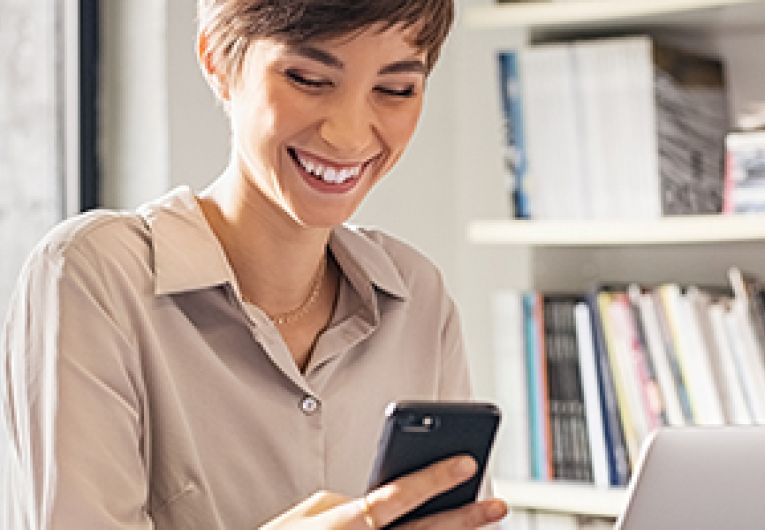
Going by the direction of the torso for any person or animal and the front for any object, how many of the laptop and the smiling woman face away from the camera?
1

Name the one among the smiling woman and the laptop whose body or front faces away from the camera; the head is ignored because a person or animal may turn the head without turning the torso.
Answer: the laptop

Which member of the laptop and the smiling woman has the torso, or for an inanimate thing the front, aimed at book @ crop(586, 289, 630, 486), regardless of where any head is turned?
the laptop

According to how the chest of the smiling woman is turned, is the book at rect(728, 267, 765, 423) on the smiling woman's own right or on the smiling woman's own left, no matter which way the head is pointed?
on the smiling woman's own left

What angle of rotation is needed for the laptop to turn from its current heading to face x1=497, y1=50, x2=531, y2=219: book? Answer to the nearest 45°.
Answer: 0° — it already faces it

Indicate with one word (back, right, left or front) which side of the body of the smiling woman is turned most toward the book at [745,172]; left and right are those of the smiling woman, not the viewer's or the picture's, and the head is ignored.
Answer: left

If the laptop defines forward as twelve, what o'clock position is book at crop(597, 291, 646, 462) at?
The book is roughly at 12 o'clock from the laptop.

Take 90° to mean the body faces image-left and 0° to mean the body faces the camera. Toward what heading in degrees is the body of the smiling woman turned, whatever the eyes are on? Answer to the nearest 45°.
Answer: approximately 315°

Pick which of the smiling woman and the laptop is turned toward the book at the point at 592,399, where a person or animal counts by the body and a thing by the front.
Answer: the laptop

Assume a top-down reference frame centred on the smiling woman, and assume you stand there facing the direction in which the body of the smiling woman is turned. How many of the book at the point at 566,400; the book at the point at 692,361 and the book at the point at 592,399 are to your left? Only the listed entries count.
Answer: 3

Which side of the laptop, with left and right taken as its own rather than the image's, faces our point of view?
back

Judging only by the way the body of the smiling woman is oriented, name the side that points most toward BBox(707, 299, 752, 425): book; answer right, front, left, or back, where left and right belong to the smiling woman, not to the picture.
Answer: left
